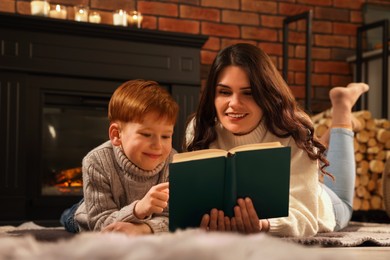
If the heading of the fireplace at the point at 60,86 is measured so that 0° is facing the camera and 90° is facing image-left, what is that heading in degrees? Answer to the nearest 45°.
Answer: approximately 315°

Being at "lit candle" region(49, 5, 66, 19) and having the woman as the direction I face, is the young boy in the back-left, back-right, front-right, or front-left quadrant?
front-right

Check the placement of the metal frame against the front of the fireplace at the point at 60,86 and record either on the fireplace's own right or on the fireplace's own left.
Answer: on the fireplace's own left

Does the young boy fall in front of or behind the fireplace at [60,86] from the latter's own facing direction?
in front
